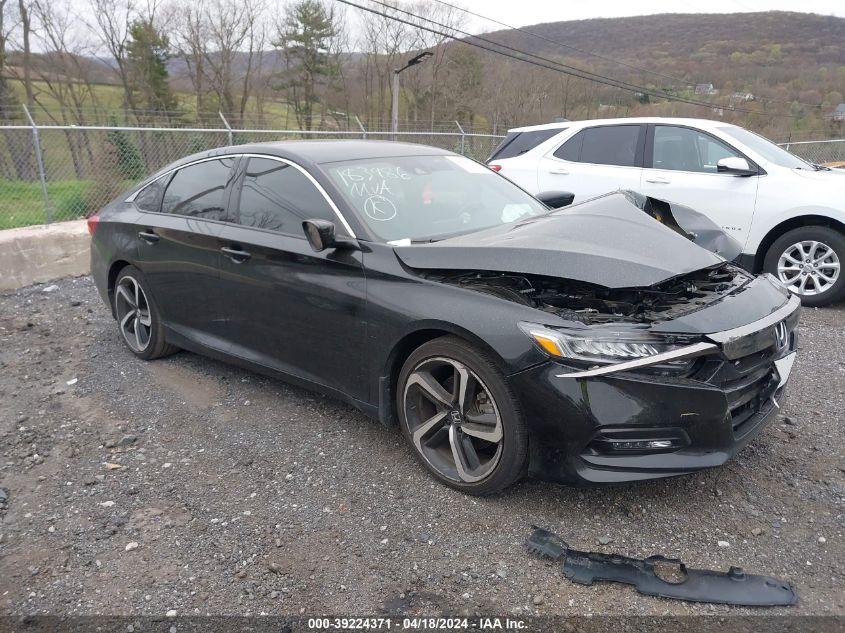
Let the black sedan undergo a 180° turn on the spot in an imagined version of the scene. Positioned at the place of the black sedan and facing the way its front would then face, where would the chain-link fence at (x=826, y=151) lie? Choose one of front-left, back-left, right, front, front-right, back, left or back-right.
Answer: right

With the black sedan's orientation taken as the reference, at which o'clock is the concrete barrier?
The concrete barrier is roughly at 6 o'clock from the black sedan.

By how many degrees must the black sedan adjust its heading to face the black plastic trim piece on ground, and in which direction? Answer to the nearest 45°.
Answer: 0° — it already faces it

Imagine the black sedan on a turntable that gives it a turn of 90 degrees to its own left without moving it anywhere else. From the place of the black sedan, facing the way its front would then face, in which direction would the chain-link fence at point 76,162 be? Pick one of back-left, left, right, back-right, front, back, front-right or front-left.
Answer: left

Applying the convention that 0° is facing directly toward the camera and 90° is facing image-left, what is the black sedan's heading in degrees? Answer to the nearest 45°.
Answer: approximately 315°

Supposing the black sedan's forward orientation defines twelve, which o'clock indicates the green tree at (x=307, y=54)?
The green tree is roughly at 7 o'clock from the black sedan.

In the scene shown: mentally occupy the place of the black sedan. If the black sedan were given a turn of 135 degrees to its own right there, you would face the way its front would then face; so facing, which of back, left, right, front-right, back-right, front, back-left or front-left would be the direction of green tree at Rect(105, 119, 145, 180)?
front-right
